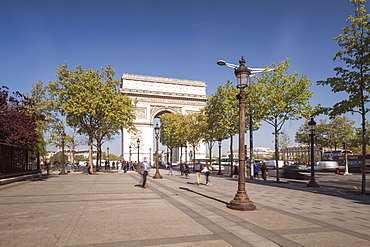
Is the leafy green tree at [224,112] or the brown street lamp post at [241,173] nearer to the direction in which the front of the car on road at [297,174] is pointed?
the brown street lamp post

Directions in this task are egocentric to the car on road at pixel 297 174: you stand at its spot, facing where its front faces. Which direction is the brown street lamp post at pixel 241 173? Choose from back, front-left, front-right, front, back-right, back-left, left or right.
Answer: front-right

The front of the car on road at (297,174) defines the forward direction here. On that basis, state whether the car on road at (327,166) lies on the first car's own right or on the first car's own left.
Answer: on the first car's own left

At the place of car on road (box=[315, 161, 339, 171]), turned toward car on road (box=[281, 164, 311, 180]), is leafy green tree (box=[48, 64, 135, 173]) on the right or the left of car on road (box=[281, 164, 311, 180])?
right

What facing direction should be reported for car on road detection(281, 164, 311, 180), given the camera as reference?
facing the viewer and to the right of the viewer

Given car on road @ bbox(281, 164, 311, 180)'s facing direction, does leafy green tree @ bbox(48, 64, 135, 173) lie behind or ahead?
behind

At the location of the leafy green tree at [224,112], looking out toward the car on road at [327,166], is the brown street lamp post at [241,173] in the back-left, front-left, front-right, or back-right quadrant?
back-right

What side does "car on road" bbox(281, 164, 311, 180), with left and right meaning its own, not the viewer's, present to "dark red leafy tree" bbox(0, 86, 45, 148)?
right

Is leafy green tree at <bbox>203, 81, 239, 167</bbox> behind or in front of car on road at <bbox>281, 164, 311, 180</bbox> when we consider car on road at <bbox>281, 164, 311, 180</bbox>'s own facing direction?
behind
